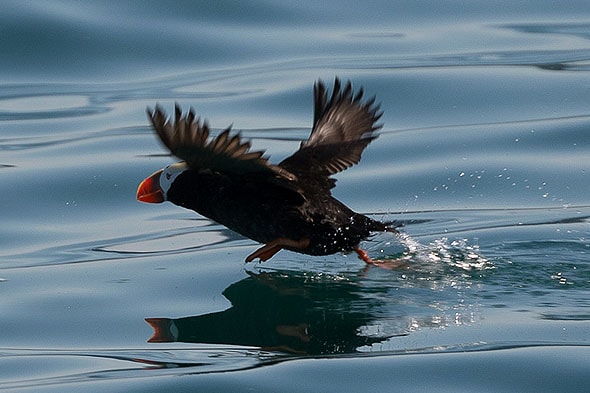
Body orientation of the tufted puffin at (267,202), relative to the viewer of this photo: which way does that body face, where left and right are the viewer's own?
facing to the left of the viewer
